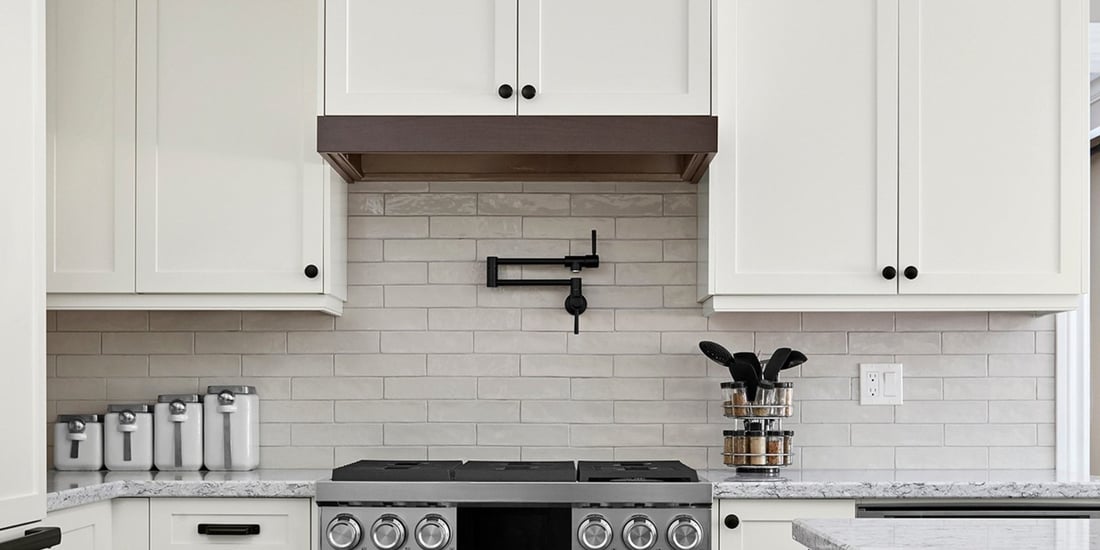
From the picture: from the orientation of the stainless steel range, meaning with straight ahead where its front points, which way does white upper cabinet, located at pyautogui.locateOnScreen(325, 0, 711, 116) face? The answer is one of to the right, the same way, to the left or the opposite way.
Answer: the same way

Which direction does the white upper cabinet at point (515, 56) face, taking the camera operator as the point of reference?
facing the viewer

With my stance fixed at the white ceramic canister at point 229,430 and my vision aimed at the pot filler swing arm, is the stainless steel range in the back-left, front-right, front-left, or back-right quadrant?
front-right

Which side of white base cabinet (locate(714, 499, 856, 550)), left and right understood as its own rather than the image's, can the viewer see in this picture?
front

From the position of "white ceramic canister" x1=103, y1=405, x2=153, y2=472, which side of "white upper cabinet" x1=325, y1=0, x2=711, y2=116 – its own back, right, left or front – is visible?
right

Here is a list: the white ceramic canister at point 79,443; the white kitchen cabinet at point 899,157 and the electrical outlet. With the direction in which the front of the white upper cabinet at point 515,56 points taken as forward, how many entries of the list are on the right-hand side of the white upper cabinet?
1

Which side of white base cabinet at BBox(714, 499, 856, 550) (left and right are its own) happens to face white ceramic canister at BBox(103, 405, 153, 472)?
right

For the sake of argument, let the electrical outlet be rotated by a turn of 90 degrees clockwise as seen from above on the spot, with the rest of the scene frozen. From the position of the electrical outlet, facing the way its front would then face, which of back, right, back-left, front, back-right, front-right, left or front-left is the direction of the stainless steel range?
front-left

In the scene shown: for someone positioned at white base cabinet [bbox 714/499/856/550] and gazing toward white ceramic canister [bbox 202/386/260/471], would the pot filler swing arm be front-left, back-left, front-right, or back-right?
front-right

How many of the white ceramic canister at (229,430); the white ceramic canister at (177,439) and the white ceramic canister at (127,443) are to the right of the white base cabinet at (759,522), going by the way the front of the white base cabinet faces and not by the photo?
3

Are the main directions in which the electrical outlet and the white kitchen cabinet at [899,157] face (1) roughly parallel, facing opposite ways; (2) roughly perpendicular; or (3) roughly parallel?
roughly parallel

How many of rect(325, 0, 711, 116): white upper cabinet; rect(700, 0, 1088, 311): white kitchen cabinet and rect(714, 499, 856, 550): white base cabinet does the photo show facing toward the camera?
3
